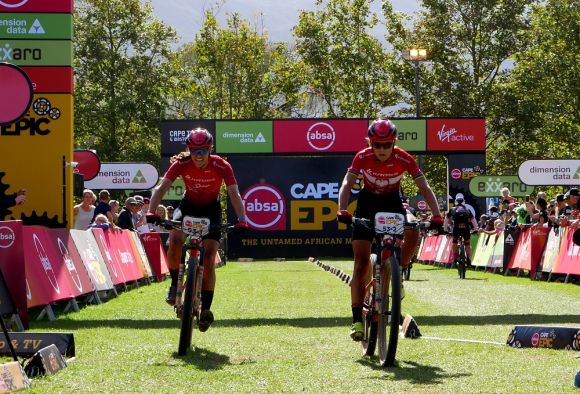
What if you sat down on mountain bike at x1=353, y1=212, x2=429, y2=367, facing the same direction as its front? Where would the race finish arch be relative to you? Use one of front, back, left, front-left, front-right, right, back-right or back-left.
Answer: back

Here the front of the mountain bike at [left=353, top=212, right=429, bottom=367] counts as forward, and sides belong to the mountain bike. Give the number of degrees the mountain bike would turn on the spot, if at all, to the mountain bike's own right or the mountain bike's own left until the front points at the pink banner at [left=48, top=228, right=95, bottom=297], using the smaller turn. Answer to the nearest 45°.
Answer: approximately 135° to the mountain bike's own right

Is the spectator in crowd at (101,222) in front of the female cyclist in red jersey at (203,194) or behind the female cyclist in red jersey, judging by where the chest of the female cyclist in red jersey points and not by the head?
behind

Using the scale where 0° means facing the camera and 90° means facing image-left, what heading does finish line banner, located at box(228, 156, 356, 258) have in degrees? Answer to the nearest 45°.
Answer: approximately 0°

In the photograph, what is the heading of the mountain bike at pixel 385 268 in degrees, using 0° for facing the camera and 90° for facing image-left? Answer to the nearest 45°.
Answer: approximately 0°

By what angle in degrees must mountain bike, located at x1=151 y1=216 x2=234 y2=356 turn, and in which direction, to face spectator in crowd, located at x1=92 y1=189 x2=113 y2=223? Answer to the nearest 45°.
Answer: approximately 180°
